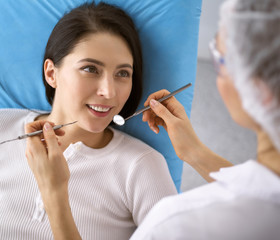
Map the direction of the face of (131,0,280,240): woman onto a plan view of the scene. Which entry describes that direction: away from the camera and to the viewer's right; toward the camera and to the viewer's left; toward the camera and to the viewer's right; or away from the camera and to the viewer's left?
away from the camera and to the viewer's left

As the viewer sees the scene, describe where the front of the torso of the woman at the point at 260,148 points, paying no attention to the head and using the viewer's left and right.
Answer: facing away from the viewer and to the left of the viewer
